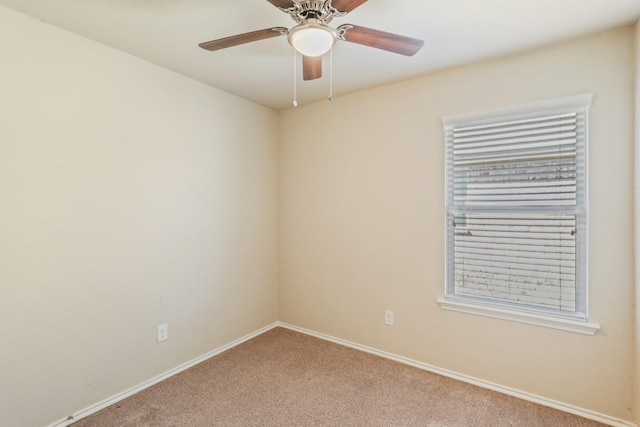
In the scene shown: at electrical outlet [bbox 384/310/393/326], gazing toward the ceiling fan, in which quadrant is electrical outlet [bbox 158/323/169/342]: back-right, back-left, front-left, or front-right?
front-right

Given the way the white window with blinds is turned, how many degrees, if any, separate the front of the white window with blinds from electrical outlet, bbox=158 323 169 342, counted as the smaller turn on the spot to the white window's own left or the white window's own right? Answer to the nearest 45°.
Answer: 0° — it already faces it

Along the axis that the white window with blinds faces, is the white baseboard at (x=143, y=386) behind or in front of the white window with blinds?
in front

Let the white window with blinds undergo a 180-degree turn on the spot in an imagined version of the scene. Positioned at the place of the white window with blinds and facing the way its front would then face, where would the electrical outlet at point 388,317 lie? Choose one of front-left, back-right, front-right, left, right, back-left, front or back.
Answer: back-left

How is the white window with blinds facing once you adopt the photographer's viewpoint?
facing the viewer and to the left of the viewer

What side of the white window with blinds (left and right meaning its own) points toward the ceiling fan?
front
